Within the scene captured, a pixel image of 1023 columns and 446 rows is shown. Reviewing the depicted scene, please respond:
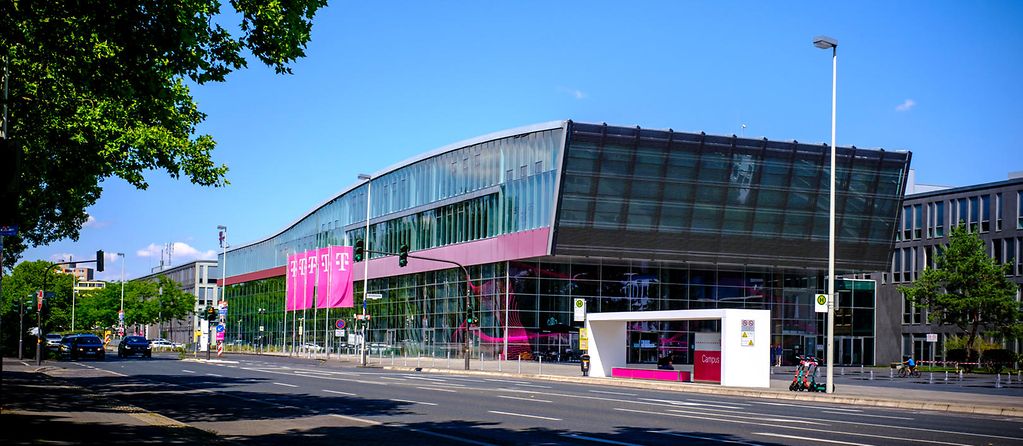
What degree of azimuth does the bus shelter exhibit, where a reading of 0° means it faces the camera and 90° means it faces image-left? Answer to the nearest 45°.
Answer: approximately 45°
